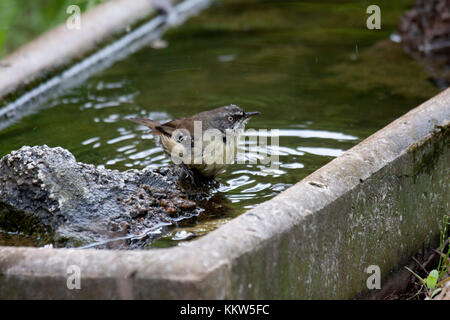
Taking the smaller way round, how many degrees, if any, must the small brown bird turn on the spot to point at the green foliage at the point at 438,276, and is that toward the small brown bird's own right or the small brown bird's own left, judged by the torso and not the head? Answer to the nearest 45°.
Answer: approximately 45° to the small brown bird's own right

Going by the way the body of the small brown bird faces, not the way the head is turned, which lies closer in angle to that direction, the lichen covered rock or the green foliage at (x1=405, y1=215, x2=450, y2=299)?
the green foliage

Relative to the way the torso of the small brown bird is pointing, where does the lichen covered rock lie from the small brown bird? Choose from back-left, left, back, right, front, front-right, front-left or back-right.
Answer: back-right

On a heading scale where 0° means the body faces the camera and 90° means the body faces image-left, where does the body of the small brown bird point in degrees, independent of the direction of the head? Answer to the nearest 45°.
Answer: approximately 270°
